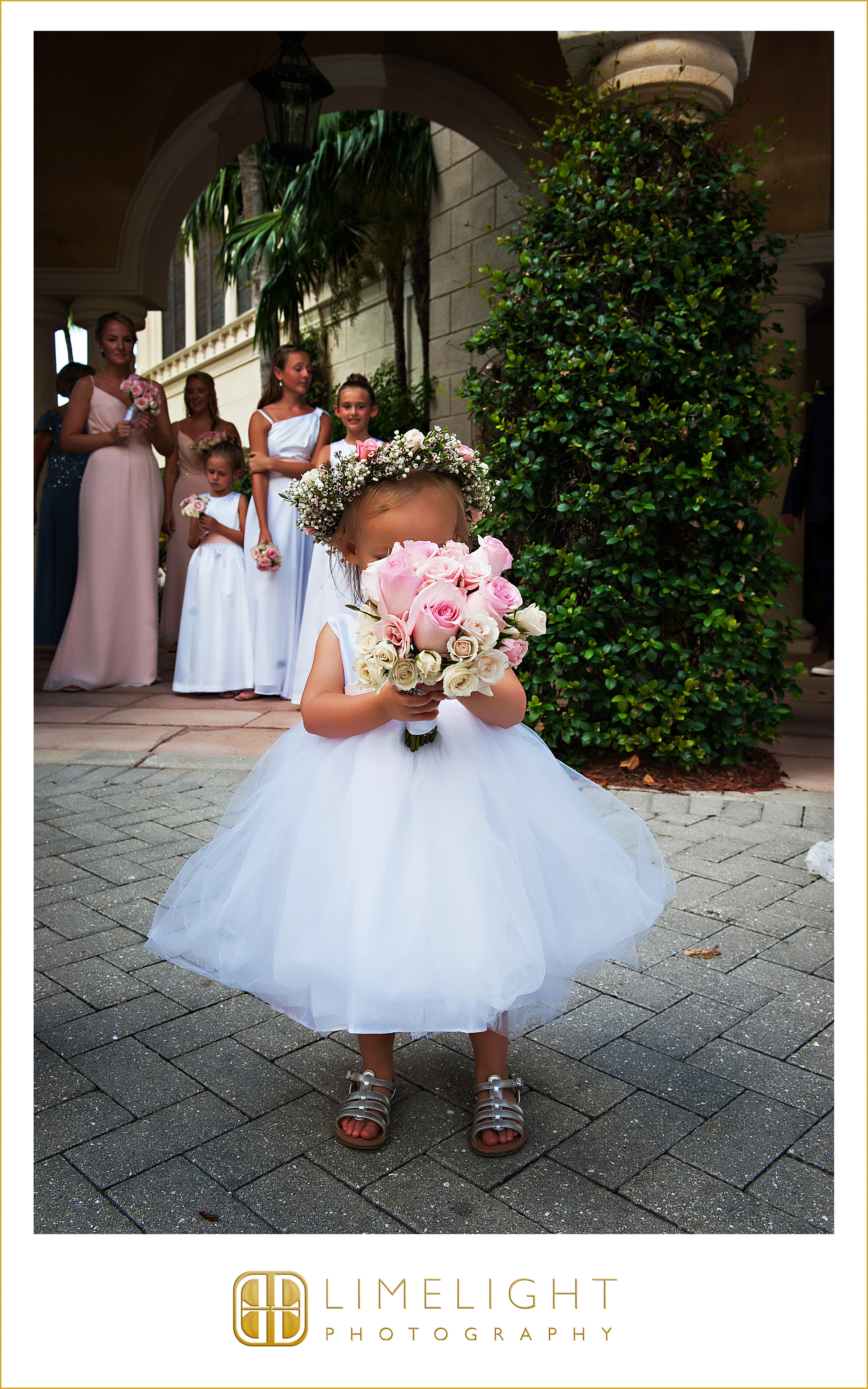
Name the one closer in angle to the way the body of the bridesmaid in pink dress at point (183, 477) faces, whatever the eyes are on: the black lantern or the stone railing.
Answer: the black lantern

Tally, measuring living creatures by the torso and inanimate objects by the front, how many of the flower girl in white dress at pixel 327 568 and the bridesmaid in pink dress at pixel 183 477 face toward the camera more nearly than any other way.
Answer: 2

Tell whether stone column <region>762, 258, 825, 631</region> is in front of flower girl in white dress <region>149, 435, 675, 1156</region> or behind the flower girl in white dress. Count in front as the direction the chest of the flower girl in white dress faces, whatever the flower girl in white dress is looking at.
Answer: behind

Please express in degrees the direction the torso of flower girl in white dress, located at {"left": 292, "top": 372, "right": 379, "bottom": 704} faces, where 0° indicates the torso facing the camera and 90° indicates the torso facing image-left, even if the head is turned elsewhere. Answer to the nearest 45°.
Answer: approximately 0°

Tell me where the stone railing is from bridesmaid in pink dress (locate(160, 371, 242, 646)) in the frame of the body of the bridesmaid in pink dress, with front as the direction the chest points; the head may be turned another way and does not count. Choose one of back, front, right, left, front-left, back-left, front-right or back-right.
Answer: back

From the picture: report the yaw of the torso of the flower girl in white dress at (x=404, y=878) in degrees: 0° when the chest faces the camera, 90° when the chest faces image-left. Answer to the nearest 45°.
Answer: approximately 0°
